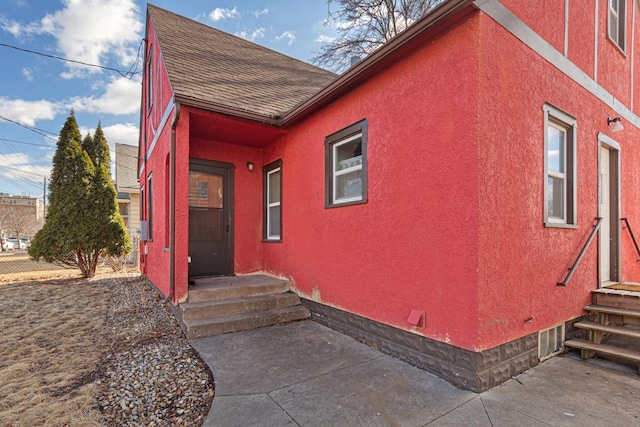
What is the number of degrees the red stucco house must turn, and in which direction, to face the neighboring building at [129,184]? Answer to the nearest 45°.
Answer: approximately 90° to its right

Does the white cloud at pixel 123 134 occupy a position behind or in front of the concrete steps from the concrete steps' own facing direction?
behind

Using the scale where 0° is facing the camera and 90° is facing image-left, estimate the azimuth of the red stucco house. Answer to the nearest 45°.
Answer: approximately 45°

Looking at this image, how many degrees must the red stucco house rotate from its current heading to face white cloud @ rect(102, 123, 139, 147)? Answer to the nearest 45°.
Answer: approximately 90° to its right

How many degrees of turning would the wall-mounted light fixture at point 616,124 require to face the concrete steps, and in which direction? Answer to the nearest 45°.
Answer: approximately 135° to its right
